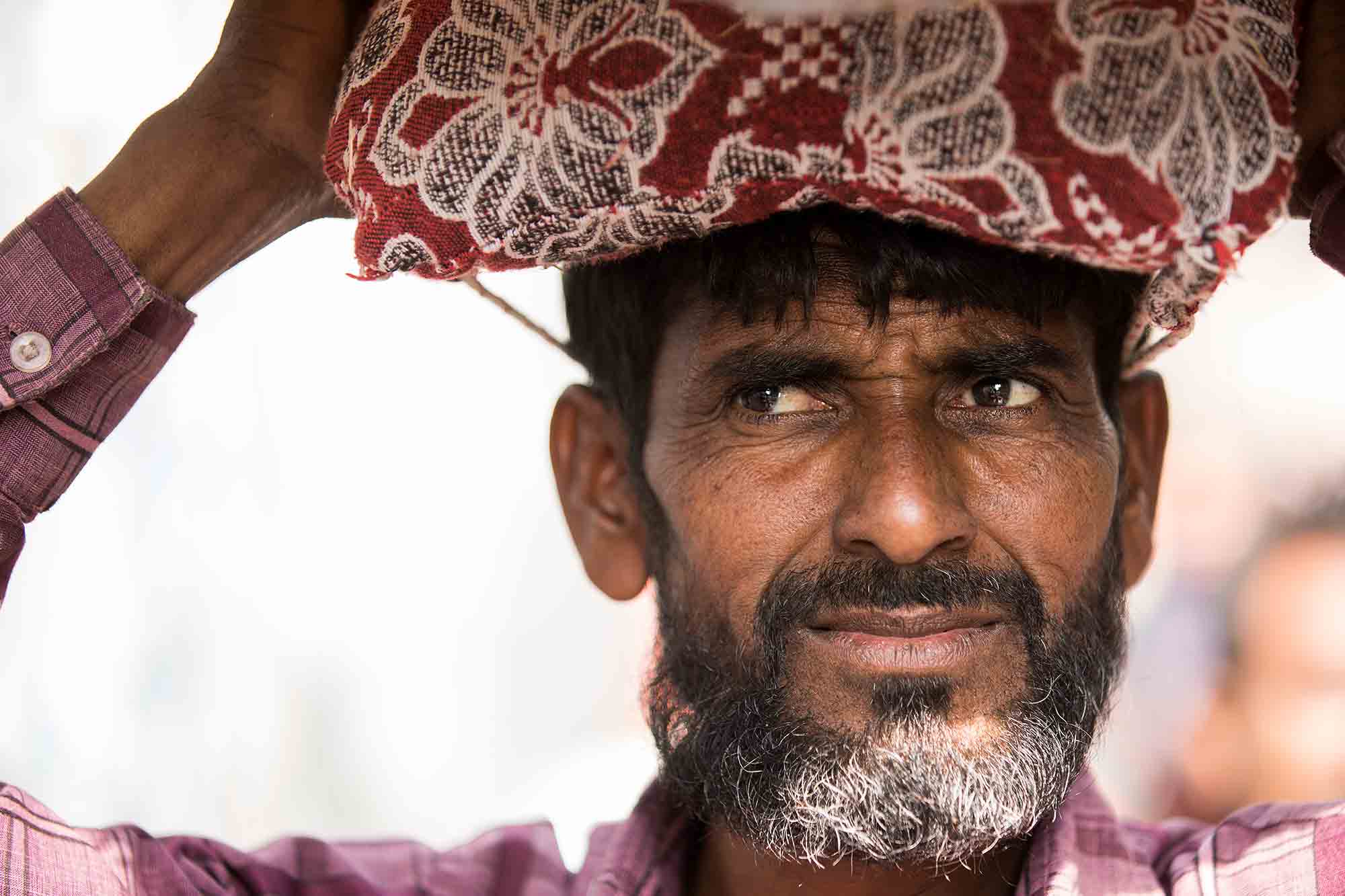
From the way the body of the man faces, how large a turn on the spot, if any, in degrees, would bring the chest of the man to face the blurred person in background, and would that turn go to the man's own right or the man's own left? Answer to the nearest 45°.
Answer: approximately 135° to the man's own left

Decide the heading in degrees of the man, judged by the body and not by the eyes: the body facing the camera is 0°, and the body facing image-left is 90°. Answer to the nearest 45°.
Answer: approximately 0°
